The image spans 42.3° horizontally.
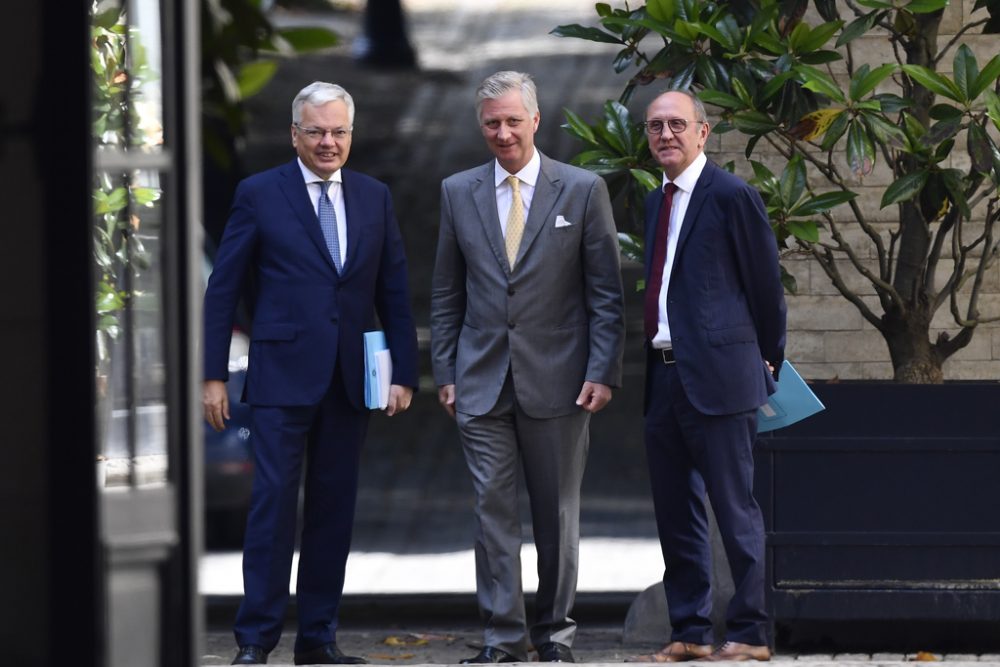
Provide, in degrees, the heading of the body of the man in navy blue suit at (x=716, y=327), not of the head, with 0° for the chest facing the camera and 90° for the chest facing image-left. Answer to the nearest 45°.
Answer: approximately 45°

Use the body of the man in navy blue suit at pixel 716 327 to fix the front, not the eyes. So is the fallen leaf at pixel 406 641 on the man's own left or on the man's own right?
on the man's own right

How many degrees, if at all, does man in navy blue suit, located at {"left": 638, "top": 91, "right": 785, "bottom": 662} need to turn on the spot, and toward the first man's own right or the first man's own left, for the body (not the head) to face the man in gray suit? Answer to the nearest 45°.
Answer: approximately 45° to the first man's own right

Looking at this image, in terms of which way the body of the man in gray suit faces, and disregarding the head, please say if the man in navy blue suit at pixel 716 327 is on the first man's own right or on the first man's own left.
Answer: on the first man's own left

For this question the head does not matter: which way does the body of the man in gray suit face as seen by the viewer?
toward the camera

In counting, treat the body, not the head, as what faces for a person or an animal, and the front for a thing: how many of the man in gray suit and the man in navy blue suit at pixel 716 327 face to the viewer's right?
0

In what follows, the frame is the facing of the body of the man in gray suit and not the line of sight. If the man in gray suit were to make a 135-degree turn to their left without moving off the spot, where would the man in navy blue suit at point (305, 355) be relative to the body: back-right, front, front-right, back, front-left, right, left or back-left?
back-left

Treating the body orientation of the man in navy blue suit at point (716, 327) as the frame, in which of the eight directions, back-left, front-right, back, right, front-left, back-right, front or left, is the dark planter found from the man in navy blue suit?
back

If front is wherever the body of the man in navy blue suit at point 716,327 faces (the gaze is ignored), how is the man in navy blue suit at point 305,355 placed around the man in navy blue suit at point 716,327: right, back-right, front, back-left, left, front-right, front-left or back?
front-right

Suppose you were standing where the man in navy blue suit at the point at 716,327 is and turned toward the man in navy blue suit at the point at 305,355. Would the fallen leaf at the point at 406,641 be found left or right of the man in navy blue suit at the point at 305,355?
right
